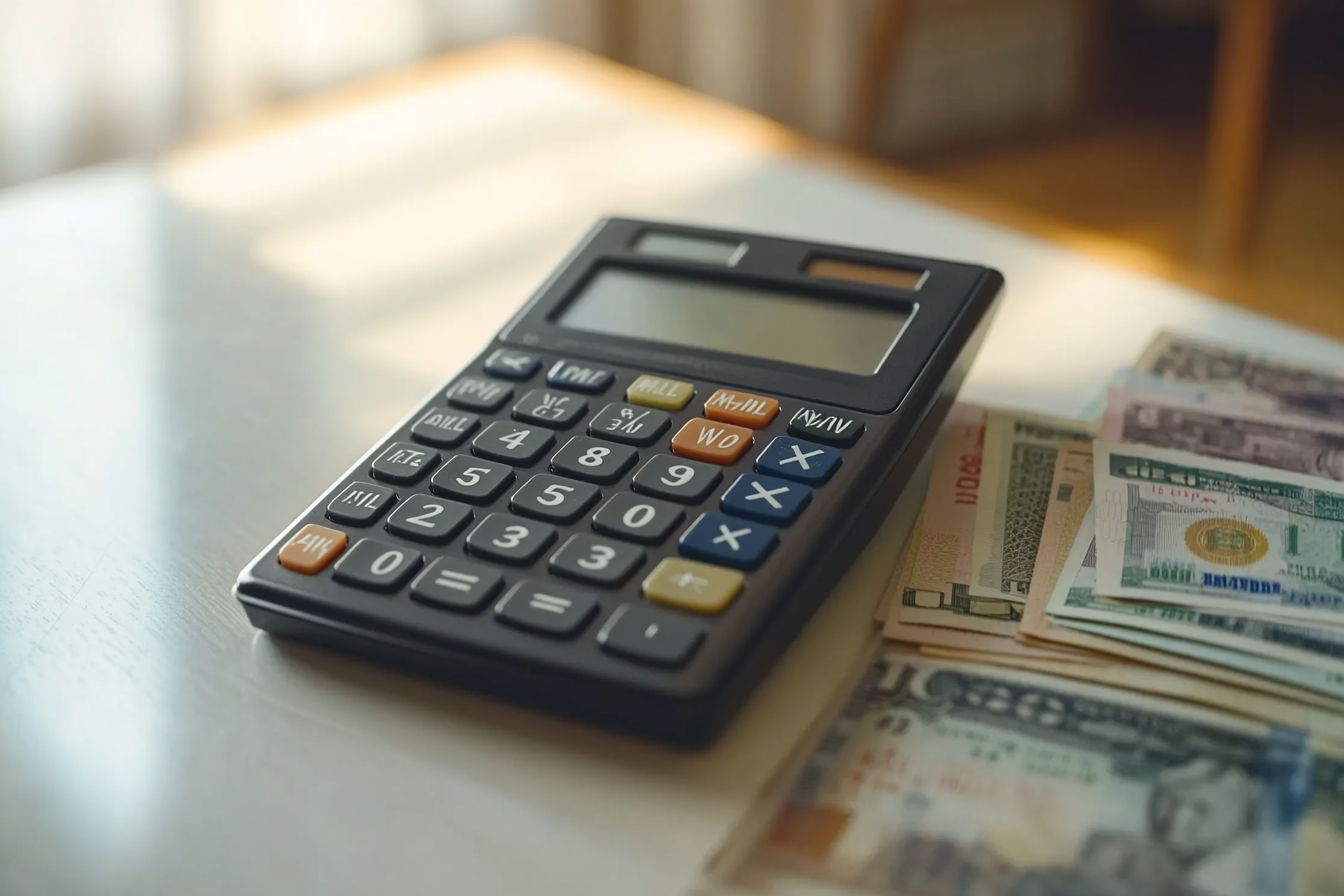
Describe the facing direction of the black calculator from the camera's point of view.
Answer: facing the viewer and to the left of the viewer
